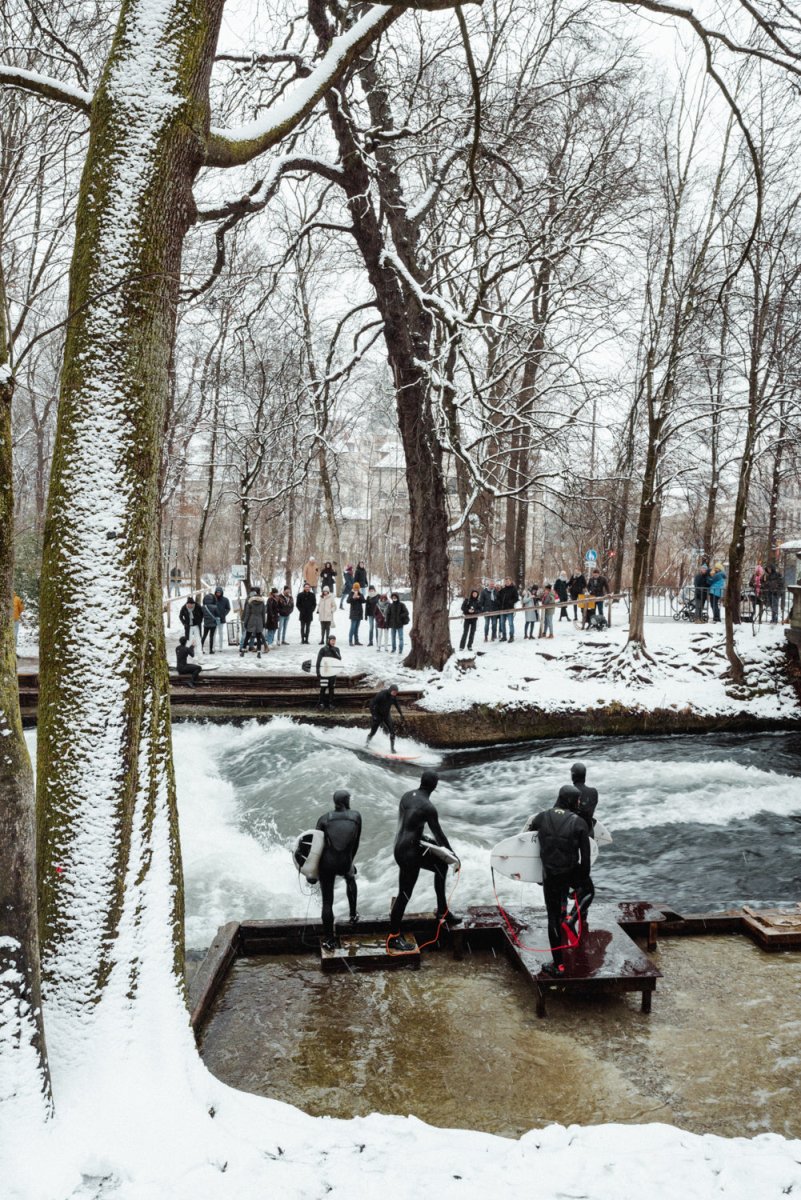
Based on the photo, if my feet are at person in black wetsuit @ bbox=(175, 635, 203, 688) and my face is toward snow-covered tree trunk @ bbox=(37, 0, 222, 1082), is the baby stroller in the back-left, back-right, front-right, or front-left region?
back-left

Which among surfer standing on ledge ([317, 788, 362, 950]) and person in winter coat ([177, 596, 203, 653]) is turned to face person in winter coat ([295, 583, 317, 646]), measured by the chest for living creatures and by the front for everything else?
the surfer standing on ledge

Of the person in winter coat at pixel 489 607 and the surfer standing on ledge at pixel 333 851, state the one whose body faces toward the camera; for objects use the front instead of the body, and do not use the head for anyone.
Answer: the person in winter coat

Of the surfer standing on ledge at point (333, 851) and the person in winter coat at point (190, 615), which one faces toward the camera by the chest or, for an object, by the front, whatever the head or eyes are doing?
the person in winter coat

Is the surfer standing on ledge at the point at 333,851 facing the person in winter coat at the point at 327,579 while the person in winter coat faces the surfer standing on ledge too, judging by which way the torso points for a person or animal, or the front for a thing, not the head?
yes

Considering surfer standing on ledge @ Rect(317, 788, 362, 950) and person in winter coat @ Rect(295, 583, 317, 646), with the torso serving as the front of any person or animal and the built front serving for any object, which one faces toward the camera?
the person in winter coat

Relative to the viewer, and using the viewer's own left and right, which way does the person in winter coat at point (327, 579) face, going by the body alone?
facing the viewer

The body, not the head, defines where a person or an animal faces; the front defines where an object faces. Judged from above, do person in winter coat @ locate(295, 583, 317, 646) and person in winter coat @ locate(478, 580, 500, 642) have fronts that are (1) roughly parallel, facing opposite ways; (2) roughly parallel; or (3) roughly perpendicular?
roughly parallel

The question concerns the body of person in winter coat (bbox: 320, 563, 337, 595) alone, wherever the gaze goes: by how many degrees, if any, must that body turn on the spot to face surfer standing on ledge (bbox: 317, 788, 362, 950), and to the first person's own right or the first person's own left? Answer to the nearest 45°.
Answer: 0° — they already face them

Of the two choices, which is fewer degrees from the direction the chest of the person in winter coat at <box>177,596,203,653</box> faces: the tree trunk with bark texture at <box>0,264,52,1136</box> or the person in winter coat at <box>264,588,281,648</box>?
the tree trunk with bark texture

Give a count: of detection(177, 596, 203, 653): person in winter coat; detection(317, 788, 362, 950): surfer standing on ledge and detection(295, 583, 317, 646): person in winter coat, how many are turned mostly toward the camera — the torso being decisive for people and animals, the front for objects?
2

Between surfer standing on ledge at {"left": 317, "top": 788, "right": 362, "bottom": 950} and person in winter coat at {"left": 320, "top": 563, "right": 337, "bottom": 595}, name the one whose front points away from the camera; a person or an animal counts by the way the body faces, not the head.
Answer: the surfer standing on ledge

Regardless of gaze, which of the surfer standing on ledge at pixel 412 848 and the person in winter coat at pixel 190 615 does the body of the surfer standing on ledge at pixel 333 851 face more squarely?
the person in winter coat

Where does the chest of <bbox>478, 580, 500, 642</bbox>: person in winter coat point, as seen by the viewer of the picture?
toward the camera

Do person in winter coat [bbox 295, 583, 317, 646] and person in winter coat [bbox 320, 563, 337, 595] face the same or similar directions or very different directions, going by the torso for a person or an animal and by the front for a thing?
same or similar directions

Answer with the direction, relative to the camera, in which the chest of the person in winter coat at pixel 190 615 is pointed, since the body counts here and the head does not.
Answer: toward the camera

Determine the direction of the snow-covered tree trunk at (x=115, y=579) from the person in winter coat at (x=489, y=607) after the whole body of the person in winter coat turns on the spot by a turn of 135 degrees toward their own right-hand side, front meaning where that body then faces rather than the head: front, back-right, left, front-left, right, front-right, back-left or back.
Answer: back-left

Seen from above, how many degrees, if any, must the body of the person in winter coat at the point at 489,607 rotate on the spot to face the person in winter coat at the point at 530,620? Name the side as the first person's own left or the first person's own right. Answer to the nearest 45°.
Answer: approximately 90° to the first person's own left

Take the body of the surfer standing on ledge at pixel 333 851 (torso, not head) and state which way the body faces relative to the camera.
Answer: away from the camera

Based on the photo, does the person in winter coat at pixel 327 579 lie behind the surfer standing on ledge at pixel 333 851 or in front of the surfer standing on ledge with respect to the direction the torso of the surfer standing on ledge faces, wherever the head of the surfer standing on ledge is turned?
in front
